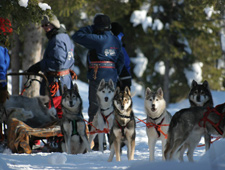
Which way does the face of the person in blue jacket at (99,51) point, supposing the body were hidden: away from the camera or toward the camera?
away from the camera

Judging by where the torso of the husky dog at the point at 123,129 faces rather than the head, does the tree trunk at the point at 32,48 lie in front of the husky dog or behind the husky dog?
behind

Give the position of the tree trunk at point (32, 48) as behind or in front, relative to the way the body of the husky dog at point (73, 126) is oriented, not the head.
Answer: behind

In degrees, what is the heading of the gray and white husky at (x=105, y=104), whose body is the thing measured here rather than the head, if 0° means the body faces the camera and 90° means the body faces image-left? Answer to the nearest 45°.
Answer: approximately 0°

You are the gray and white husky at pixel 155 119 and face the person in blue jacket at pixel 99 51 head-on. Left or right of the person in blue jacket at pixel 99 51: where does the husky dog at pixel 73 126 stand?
left

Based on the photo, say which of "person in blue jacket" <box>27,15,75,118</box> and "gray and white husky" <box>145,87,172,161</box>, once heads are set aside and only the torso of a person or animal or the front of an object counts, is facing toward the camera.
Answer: the gray and white husky

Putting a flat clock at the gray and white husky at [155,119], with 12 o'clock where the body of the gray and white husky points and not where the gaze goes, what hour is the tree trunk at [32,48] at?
The tree trunk is roughly at 5 o'clock from the gray and white husky.

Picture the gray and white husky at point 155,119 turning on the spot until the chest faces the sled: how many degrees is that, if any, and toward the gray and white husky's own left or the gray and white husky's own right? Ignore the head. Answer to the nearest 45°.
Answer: approximately 90° to the gray and white husky's own right

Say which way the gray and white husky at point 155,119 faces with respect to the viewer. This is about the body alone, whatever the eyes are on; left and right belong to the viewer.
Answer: facing the viewer

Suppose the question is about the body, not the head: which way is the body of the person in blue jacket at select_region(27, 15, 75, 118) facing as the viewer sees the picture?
to the viewer's left

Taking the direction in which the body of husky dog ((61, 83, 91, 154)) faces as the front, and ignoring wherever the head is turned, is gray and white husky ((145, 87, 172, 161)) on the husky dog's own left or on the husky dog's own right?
on the husky dog's own left

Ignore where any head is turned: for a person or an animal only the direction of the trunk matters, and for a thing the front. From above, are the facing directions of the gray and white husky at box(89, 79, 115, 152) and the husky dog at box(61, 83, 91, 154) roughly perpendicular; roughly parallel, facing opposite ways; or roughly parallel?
roughly parallel

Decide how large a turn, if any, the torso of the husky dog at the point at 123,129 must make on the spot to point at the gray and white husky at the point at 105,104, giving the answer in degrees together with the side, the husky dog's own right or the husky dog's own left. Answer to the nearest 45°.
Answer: approximately 180°
